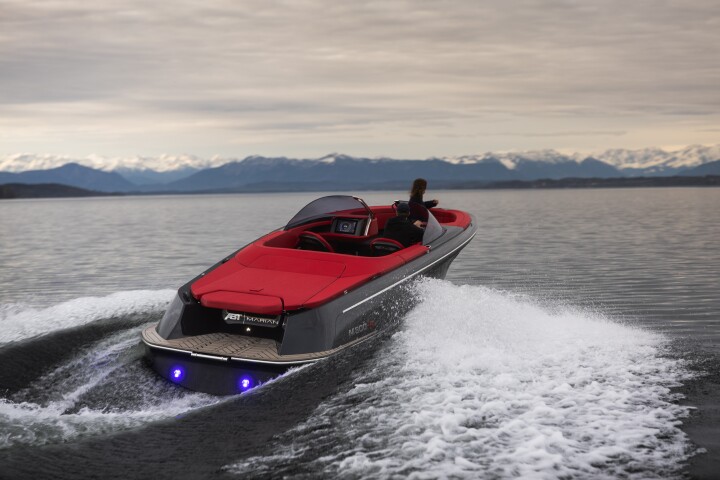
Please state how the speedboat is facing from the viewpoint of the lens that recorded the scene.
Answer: facing away from the viewer and to the right of the viewer
